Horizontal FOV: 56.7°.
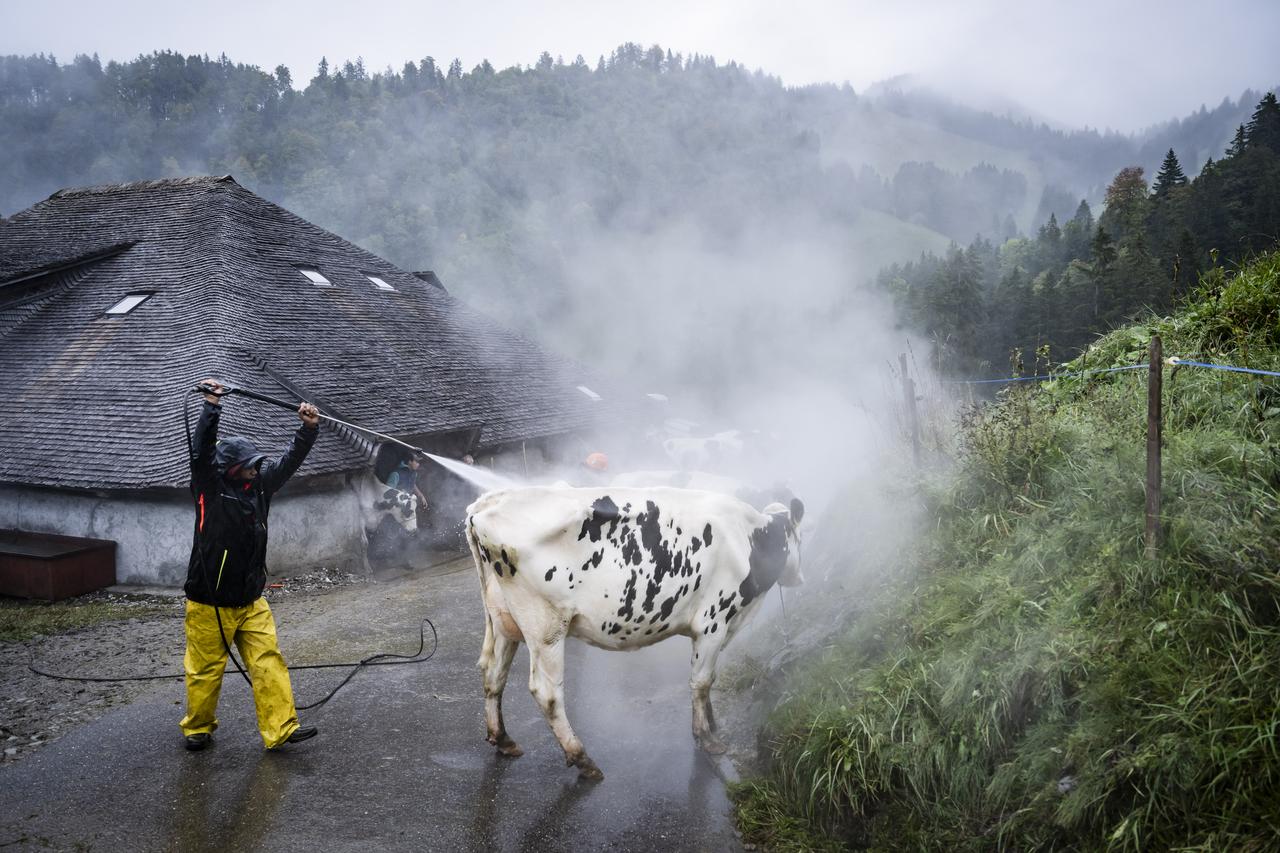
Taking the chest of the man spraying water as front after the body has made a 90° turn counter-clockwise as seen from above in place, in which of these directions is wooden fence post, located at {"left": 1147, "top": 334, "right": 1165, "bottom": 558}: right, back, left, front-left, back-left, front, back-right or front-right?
right

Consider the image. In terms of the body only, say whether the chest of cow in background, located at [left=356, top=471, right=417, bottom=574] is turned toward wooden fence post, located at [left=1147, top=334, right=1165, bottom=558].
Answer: no

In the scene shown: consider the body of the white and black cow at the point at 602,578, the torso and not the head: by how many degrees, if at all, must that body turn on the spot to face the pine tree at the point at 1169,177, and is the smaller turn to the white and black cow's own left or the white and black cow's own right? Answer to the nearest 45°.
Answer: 0° — it already faces it

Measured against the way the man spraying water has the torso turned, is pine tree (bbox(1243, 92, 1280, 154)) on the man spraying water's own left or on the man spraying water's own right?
on the man spraying water's own left

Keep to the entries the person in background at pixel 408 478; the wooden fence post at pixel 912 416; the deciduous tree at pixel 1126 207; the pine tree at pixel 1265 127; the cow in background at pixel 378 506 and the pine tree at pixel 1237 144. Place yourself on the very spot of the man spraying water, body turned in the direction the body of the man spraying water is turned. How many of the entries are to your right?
0

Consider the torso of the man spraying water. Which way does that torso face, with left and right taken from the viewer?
facing the viewer and to the right of the viewer

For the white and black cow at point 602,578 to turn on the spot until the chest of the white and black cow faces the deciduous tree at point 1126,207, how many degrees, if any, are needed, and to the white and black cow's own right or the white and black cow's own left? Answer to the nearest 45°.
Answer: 0° — it already faces it

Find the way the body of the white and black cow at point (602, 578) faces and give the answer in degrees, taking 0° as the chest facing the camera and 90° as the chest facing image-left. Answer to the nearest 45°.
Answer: approximately 225°

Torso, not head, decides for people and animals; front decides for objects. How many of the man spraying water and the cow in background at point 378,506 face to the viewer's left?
0

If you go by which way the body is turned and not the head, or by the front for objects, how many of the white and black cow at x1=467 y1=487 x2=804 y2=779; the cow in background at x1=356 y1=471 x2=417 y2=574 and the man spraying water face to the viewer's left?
0

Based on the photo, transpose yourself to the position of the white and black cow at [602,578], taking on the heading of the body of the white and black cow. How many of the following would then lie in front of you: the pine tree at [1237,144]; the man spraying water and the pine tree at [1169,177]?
2
